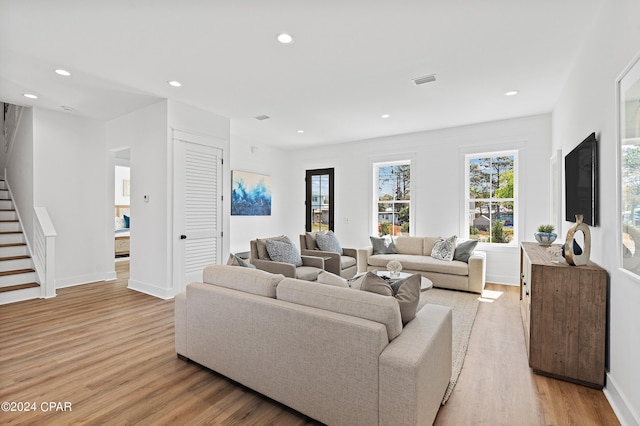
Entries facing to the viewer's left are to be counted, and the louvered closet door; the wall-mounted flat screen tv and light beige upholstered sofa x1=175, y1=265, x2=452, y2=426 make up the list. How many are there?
1

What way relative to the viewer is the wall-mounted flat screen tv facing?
to the viewer's left

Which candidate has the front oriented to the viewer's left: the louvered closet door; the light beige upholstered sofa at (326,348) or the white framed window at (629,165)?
the white framed window

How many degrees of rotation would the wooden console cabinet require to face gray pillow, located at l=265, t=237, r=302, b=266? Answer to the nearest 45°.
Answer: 0° — it already faces it

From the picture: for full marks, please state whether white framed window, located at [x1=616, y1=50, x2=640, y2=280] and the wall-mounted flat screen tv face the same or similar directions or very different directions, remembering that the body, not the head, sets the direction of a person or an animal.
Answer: same or similar directions

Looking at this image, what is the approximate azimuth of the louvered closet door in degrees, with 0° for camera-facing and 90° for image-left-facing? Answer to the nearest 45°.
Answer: approximately 315°

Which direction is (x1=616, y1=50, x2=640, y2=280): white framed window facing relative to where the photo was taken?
to the viewer's left

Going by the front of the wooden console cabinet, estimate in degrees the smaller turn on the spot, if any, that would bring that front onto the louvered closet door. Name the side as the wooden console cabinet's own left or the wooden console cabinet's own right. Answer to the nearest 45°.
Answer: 0° — it already faces it

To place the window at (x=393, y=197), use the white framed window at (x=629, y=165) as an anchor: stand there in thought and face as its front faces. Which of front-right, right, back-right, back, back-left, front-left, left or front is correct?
front-right

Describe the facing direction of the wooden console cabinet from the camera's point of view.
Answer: facing to the left of the viewer

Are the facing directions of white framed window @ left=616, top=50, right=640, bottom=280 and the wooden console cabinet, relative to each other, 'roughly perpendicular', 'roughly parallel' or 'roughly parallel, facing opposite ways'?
roughly parallel

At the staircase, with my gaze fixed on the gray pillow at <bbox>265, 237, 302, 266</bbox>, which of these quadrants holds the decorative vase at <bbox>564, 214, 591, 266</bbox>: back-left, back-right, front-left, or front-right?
front-right
